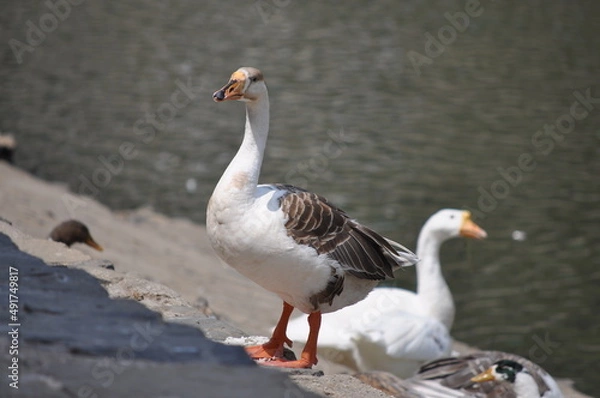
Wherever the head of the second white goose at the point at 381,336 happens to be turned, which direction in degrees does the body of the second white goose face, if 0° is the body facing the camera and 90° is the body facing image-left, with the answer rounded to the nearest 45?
approximately 270°

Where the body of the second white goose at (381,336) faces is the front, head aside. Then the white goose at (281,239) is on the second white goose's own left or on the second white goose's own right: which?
on the second white goose's own right
